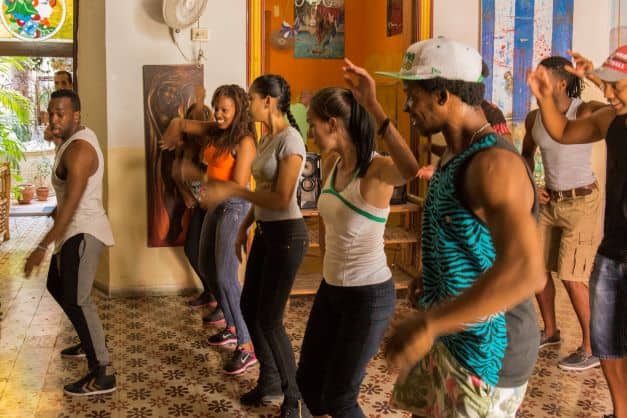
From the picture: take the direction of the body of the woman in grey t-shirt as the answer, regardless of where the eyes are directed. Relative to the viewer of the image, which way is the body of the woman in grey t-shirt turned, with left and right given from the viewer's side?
facing to the left of the viewer

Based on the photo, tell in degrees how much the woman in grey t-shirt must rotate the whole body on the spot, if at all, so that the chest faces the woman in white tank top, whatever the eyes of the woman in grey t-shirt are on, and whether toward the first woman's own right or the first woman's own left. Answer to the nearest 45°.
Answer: approximately 90° to the first woman's own left

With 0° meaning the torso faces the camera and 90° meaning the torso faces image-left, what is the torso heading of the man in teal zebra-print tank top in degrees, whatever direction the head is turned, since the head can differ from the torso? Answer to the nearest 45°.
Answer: approximately 90°

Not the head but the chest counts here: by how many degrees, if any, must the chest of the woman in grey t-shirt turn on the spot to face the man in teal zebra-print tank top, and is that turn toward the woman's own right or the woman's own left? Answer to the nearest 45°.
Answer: approximately 90° to the woman's own left

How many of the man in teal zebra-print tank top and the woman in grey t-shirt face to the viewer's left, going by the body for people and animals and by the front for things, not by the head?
2

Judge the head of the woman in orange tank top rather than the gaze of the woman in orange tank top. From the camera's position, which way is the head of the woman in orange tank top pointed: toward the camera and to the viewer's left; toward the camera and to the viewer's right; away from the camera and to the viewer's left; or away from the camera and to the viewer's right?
toward the camera and to the viewer's left

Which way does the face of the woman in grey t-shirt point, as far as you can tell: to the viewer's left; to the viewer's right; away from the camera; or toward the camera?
to the viewer's left

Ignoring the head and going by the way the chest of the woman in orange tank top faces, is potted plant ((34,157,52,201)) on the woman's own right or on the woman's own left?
on the woman's own right
